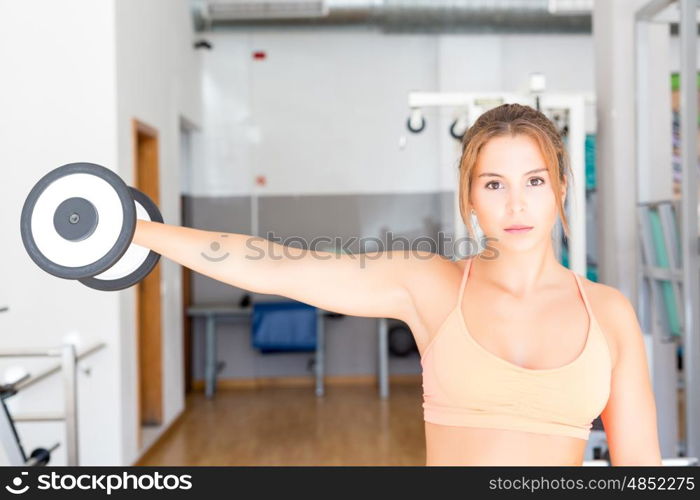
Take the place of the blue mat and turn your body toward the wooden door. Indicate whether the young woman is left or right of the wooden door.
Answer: left

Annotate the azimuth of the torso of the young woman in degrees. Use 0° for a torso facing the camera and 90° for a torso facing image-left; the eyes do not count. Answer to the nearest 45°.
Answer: approximately 0°

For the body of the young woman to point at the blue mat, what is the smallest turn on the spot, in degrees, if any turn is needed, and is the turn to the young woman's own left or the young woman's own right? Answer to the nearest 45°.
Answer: approximately 180°

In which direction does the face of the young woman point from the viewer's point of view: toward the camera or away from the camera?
toward the camera

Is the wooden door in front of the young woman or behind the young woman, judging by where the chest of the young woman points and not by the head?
behind
